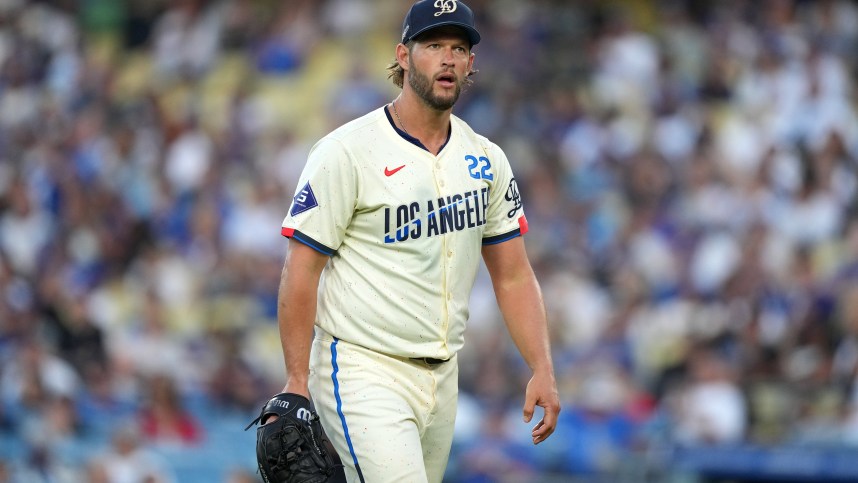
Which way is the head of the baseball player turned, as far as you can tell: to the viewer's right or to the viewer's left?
to the viewer's right

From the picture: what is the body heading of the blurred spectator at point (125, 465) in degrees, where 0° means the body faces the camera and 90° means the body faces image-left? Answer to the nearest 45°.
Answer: approximately 0°

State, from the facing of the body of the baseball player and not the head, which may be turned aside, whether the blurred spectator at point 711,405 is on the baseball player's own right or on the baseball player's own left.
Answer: on the baseball player's own left

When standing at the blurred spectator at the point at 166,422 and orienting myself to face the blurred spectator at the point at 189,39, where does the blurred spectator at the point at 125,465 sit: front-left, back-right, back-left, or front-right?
back-left

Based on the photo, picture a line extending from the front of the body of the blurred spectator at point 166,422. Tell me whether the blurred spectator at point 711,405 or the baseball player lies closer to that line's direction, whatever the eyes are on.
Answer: the baseball player

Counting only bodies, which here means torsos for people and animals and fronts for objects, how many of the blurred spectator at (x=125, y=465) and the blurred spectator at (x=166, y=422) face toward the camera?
2

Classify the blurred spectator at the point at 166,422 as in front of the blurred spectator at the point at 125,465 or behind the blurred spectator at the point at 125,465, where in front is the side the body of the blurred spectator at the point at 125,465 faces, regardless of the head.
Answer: behind
